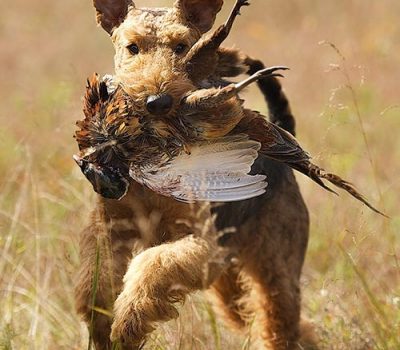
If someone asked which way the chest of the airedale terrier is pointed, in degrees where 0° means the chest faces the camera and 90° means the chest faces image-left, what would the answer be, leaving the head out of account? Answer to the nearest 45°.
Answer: approximately 45°
